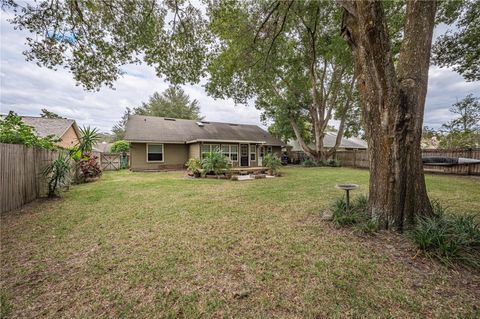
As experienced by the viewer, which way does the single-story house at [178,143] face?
facing away from the viewer

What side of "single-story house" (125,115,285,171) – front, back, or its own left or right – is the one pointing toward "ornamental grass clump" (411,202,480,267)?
back

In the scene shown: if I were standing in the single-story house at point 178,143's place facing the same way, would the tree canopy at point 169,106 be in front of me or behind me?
in front

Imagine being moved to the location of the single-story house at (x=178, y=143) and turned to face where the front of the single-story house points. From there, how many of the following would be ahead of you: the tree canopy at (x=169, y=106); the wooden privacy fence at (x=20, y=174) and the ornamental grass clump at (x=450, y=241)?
1

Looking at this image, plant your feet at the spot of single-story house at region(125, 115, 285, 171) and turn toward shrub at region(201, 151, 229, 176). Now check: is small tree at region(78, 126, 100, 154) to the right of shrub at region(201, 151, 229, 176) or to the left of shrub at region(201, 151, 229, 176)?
right

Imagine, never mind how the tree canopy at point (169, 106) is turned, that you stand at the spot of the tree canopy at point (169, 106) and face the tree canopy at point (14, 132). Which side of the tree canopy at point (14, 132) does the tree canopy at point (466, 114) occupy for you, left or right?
left

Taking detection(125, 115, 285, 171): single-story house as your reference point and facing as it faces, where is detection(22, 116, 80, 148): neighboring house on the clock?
The neighboring house is roughly at 9 o'clock from the single-story house.

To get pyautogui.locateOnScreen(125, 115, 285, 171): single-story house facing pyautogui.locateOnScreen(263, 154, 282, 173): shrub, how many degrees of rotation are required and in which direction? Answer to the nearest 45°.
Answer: approximately 135° to its right

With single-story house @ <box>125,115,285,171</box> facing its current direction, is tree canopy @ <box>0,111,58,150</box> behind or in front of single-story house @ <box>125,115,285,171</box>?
behind

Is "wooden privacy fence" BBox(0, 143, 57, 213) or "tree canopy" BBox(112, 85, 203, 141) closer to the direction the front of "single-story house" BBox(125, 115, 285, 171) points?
the tree canopy

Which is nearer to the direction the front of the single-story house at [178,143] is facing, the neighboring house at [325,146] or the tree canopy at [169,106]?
the tree canopy

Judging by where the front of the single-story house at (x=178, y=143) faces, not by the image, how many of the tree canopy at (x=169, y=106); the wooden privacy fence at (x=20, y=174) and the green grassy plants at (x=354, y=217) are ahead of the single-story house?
1
